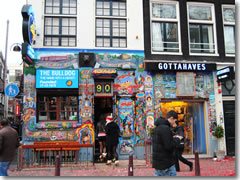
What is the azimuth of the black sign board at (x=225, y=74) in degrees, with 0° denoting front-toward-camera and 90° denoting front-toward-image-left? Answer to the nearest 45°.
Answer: approximately 45°

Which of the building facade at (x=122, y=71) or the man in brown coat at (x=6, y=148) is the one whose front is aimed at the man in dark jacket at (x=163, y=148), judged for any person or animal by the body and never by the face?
the building facade

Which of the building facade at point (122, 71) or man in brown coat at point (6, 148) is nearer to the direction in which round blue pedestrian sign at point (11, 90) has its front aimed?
the man in brown coat

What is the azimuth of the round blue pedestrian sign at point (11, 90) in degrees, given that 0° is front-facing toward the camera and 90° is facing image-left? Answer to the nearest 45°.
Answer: approximately 0°

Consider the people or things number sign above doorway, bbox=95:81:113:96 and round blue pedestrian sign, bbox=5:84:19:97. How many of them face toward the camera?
2
